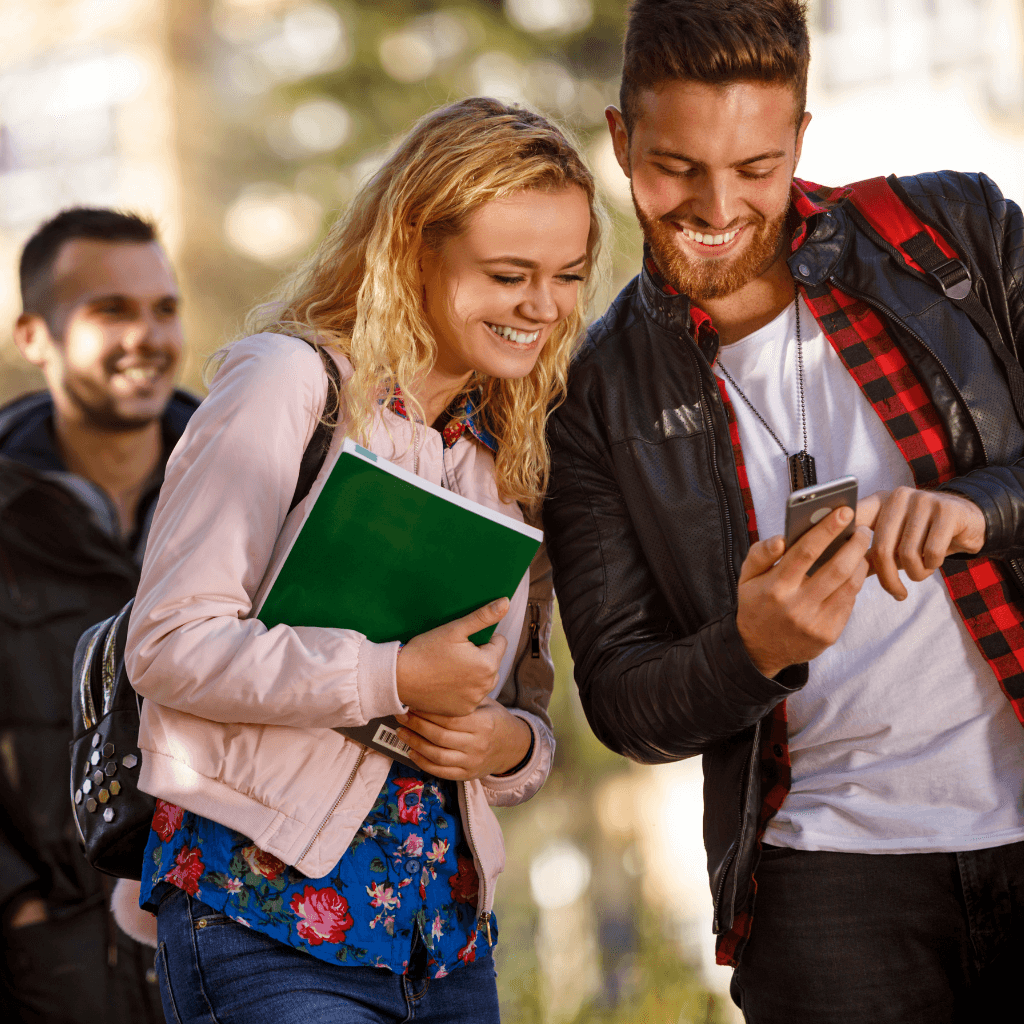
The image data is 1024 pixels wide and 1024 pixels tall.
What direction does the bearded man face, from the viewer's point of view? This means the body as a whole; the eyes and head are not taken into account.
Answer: toward the camera

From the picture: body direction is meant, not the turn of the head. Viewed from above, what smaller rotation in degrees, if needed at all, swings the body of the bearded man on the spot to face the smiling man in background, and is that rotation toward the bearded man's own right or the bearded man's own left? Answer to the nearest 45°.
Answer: approximately 135° to the bearded man's own right

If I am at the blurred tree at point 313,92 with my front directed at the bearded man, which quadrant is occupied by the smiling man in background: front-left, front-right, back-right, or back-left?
front-right

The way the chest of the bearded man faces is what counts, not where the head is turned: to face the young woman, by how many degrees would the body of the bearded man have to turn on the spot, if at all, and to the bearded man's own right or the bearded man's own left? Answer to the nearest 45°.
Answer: approximately 45° to the bearded man's own right

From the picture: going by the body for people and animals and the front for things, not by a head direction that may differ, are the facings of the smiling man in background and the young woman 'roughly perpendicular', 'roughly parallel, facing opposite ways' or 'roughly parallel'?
roughly parallel

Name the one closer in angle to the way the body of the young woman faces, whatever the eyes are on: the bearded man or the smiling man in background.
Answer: the bearded man

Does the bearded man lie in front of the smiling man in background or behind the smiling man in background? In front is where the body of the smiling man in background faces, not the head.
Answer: in front

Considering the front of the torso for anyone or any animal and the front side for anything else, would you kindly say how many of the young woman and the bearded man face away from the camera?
0

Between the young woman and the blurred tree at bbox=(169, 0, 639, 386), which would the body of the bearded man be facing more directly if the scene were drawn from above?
the young woman

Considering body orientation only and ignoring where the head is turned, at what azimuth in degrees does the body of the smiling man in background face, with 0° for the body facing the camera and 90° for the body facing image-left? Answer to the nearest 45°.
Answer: approximately 315°

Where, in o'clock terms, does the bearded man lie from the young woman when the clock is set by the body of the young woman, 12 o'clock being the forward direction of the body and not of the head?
The bearded man is roughly at 10 o'clock from the young woman.

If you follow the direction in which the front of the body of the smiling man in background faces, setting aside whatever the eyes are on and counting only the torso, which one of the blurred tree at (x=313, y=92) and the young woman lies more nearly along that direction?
the young woman

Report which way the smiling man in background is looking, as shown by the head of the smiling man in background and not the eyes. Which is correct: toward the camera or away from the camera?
toward the camera

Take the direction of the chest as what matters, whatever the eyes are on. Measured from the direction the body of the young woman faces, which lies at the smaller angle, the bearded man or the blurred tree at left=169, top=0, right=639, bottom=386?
the bearded man

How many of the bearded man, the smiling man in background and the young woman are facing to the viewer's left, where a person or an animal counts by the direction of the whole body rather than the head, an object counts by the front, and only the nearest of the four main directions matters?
0

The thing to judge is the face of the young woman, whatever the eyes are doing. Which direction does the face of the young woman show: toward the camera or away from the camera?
toward the camera
